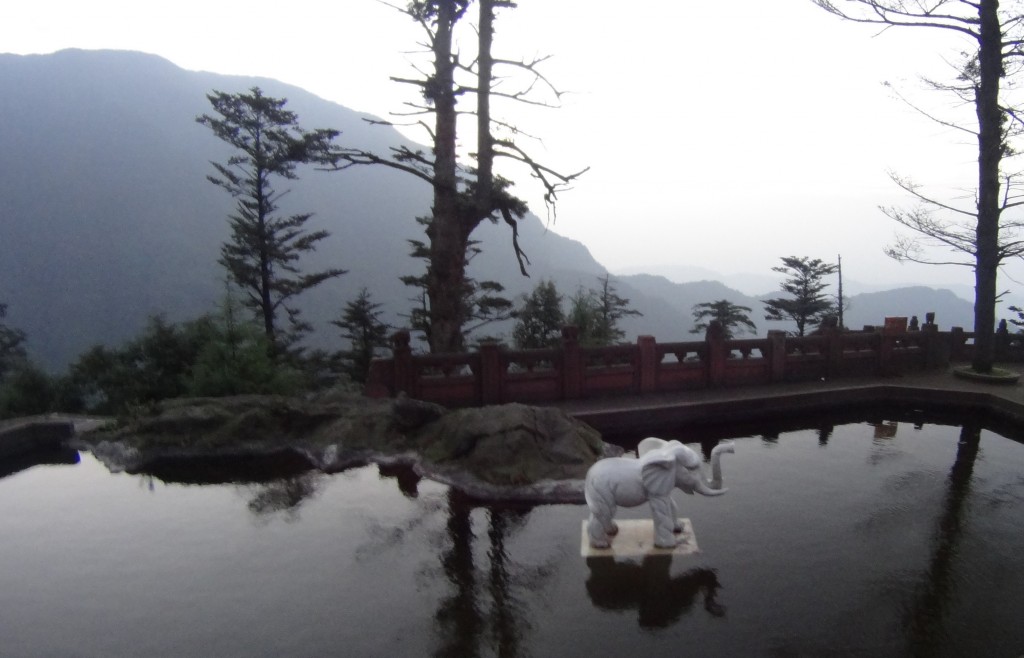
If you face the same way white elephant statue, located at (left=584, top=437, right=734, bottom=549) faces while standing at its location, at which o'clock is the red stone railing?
The red stone railing is roughly at 9 o'clock from the white elephant statue.

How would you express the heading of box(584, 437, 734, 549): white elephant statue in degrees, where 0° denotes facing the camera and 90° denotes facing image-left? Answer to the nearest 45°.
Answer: approximately 270°

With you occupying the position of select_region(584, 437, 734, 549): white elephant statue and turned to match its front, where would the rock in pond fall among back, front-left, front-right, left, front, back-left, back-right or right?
back-left

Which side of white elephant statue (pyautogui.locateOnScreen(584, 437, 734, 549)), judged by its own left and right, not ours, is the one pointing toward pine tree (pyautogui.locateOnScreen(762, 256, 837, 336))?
left

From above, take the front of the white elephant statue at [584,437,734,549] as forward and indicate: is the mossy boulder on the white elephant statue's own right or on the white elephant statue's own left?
on the white elephant statue's own left

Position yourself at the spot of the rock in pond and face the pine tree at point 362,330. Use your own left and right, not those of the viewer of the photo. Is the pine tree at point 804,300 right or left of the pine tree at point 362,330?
right

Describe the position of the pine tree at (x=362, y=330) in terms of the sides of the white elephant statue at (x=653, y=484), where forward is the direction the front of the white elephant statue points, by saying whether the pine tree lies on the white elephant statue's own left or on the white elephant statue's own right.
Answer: on the white elephant statue's own left

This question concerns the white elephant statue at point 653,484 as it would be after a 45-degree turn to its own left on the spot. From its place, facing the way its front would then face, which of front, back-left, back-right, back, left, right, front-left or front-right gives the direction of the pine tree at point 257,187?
left

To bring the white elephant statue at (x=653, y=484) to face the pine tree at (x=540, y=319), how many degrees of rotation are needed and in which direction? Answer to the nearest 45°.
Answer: approximately 90° to its left

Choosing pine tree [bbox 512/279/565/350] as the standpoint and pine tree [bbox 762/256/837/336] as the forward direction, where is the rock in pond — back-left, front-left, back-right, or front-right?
back-right
